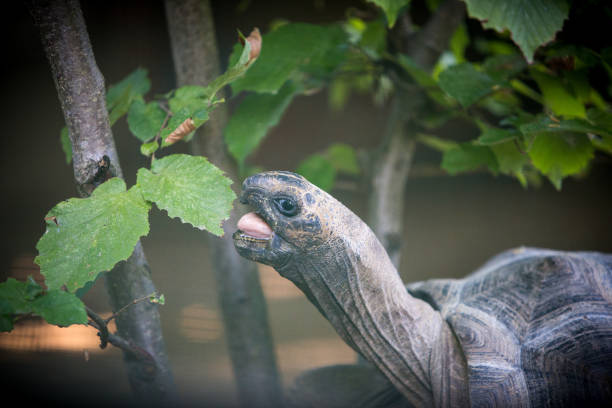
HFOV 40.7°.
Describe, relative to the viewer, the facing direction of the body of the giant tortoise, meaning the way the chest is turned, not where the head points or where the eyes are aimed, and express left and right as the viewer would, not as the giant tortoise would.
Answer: facing to the left of the viewer
